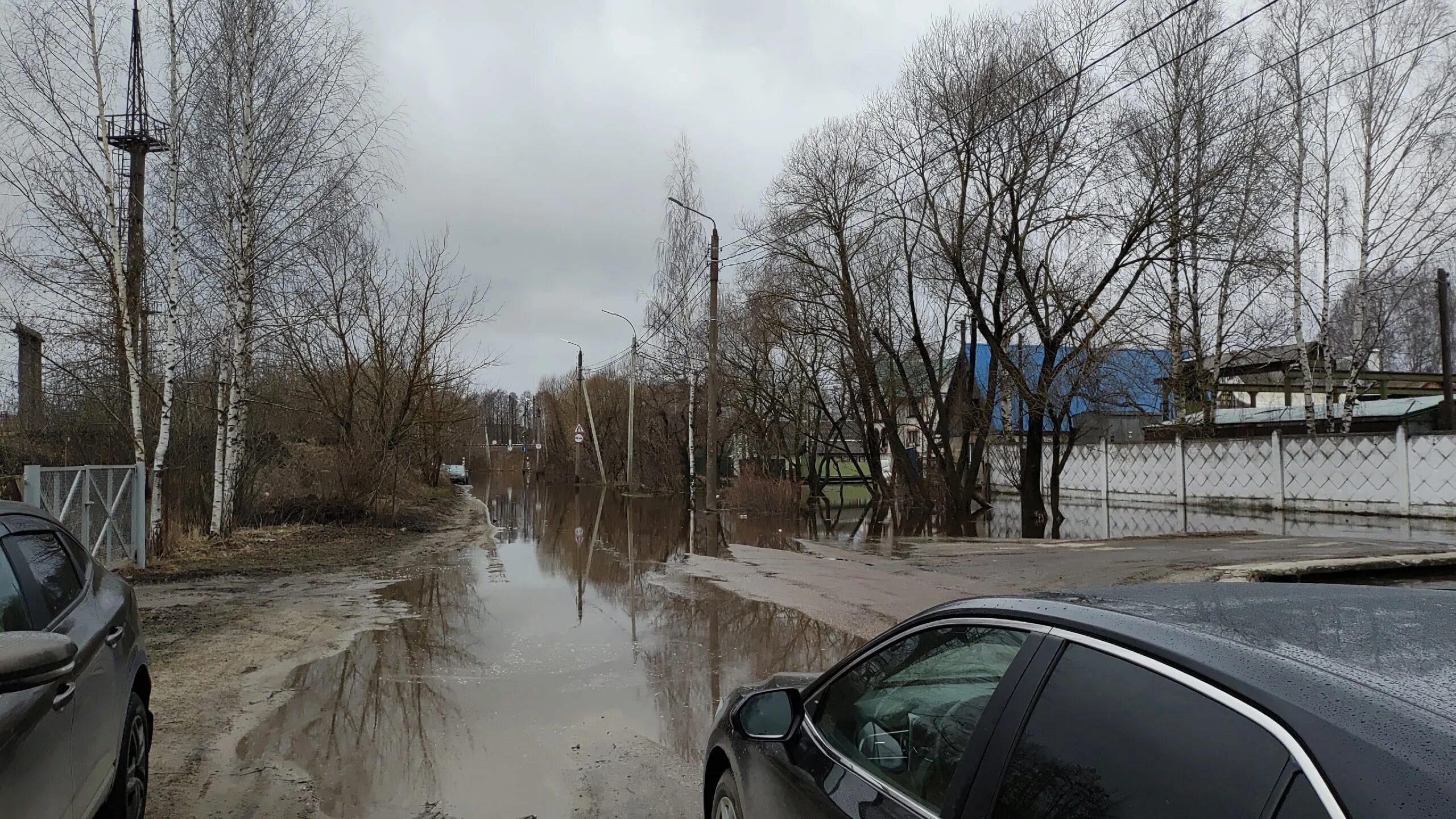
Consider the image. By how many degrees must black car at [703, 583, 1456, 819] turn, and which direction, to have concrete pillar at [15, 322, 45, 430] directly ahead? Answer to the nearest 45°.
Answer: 0° — it already faces it

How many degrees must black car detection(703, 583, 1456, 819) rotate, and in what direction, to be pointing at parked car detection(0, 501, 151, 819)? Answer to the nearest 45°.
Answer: approximately 45° to its left

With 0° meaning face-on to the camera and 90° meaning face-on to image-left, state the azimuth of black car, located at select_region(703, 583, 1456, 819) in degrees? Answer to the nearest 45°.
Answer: approximately 135°

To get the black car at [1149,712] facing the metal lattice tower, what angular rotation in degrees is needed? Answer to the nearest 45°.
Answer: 0° — it already faces it
